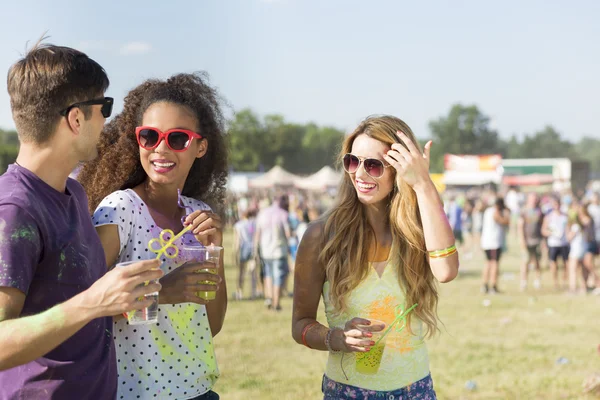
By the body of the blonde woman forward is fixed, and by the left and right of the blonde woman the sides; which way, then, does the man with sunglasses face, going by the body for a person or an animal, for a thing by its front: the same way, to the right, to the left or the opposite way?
to the left

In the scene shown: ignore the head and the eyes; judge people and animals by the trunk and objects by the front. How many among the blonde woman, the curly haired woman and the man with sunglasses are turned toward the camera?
2

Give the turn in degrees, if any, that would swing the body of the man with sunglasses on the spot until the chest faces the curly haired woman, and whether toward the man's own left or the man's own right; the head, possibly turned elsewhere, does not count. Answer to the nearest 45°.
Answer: approximately 45° to the man's own left

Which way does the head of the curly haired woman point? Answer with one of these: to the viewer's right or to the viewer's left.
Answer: to the viewer's left

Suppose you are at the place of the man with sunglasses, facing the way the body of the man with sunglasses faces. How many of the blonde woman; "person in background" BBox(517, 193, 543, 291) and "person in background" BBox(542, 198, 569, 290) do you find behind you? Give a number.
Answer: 0

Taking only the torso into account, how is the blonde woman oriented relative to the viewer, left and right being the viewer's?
facing the viewer

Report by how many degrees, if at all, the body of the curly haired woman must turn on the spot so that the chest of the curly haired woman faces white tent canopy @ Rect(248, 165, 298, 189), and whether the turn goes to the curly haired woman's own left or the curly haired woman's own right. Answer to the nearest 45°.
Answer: approximately 180°

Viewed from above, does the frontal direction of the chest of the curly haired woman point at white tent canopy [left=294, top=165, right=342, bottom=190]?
no

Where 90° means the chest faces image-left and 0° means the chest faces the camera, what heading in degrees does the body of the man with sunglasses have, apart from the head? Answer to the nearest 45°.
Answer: approximately 270°

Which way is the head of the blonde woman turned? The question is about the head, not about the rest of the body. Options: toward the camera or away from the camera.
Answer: toward the camera

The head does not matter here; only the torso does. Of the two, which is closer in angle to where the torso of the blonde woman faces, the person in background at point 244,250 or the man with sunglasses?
the man with sunglasses

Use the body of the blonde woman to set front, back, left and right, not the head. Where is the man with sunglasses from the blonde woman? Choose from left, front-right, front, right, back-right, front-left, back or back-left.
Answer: front-right

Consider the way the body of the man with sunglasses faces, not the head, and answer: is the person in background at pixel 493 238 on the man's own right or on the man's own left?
on the man's own left

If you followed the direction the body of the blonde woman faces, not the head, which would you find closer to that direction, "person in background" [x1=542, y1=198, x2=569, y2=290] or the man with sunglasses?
the man with sunglasses

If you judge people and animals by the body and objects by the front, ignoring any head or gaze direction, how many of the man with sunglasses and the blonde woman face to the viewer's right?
1

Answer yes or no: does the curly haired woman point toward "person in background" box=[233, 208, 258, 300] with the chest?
no

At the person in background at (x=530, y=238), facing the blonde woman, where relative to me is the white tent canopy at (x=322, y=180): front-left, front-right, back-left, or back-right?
back-right

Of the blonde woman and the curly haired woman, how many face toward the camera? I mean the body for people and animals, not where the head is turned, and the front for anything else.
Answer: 2

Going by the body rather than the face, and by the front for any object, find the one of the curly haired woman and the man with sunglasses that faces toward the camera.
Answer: the curly haired woman
